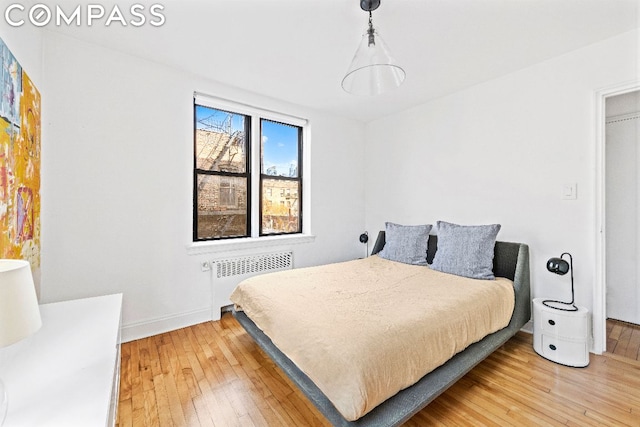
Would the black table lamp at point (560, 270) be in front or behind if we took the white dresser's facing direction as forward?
in front

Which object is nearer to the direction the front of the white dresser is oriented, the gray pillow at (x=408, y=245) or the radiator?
the gray pillow

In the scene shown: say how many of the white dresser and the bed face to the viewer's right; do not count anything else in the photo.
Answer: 1

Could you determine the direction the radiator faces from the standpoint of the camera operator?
facing the viewer and to the right of the viewer

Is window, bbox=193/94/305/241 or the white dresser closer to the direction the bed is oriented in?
the white dresser

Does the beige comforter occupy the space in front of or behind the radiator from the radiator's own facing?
in front

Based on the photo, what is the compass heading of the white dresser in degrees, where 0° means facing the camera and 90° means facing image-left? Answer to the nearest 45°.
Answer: approximately 270°

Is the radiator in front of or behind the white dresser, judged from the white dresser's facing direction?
in front

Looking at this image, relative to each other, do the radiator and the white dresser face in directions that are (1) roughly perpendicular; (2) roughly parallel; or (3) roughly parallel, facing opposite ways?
roughly perpendicular

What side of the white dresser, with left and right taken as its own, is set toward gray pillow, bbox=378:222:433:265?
front

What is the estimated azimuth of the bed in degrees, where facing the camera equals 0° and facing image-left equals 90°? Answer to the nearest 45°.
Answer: approximately 45°

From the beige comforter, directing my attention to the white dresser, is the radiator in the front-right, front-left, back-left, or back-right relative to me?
front-right

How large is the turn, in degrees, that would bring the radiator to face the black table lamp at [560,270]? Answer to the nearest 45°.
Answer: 0° — it already faces it
